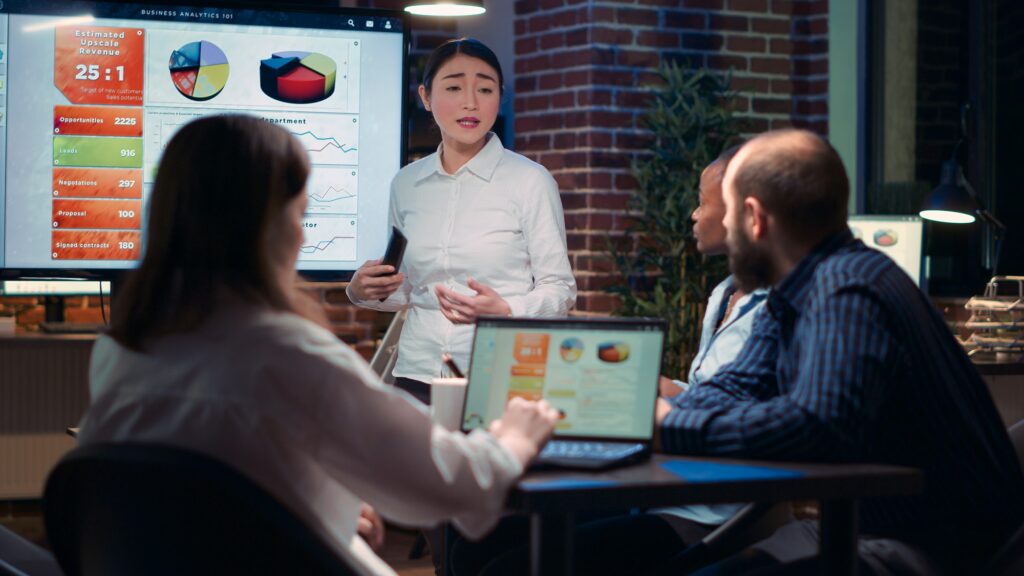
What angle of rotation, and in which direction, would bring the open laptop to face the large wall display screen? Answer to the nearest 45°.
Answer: approximately 135° to its right

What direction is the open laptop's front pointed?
toward the camera

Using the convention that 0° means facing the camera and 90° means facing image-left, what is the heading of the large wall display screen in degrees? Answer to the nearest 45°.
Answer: approximately 0°

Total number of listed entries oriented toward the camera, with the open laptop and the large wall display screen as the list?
2

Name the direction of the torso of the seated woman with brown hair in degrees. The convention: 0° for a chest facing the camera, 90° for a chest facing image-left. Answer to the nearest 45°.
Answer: approximately 225°

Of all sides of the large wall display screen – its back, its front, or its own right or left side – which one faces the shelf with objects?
left

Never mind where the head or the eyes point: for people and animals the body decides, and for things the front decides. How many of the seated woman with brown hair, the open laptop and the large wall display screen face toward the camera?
2

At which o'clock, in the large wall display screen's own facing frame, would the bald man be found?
The bald man is roughly at 11 o'clock from the large wall display screen.

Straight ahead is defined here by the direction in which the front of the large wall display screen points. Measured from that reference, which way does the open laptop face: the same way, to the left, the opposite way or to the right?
the same way

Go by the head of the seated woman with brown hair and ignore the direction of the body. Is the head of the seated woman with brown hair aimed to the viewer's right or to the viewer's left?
to the viewer's right

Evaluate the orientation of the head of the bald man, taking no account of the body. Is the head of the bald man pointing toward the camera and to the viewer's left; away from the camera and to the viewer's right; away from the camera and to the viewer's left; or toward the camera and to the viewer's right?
away from the camera and to the viewer's left
